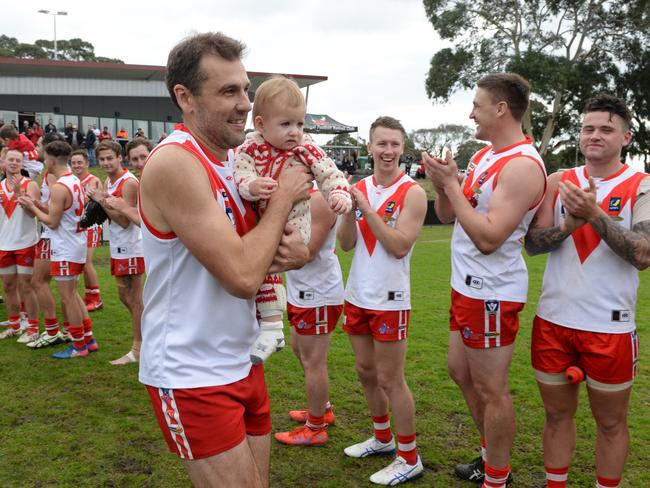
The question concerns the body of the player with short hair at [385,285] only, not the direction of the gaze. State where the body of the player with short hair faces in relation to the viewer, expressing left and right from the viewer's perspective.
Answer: facing the viewer and to the left of the viewer

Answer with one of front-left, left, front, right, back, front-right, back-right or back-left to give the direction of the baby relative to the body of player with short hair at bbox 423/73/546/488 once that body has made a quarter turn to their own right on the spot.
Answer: back-left

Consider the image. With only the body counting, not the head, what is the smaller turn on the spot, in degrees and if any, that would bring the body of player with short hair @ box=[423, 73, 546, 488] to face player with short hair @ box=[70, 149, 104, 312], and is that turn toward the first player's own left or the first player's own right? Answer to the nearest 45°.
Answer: approximately 45° to the first player's own right

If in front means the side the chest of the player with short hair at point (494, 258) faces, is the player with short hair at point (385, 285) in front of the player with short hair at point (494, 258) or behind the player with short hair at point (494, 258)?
in front

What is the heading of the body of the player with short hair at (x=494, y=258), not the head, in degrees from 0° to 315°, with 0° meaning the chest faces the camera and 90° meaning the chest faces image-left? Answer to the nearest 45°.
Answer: approximately 90°

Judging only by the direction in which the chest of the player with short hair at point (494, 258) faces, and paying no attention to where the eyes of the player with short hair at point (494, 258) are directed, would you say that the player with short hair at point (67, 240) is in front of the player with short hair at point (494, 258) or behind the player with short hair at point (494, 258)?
in front

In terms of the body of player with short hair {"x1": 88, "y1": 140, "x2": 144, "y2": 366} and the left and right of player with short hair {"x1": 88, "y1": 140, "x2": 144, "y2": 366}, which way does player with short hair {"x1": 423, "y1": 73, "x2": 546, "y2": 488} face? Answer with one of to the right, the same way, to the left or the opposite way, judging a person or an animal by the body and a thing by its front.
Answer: to the right

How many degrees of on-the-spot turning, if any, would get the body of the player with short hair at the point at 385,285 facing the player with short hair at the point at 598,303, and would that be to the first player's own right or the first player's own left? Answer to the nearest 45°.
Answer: approximately 90° to the first player's own left

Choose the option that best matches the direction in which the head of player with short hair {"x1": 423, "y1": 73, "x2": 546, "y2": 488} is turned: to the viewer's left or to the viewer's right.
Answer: to the viewer's left

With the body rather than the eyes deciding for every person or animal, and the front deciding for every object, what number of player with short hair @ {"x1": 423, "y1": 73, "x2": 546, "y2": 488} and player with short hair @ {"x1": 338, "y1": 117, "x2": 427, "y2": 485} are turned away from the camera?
0

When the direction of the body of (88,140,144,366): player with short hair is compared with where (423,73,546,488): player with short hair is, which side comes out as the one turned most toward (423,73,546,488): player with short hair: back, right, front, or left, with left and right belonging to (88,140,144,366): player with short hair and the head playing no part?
left
